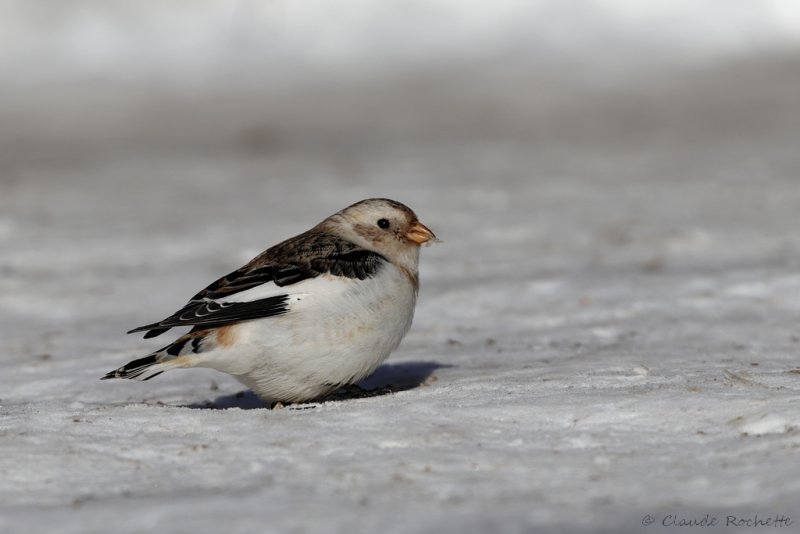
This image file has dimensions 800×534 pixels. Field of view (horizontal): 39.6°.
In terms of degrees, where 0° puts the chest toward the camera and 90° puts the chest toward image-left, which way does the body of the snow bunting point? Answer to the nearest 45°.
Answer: approximately 270°
